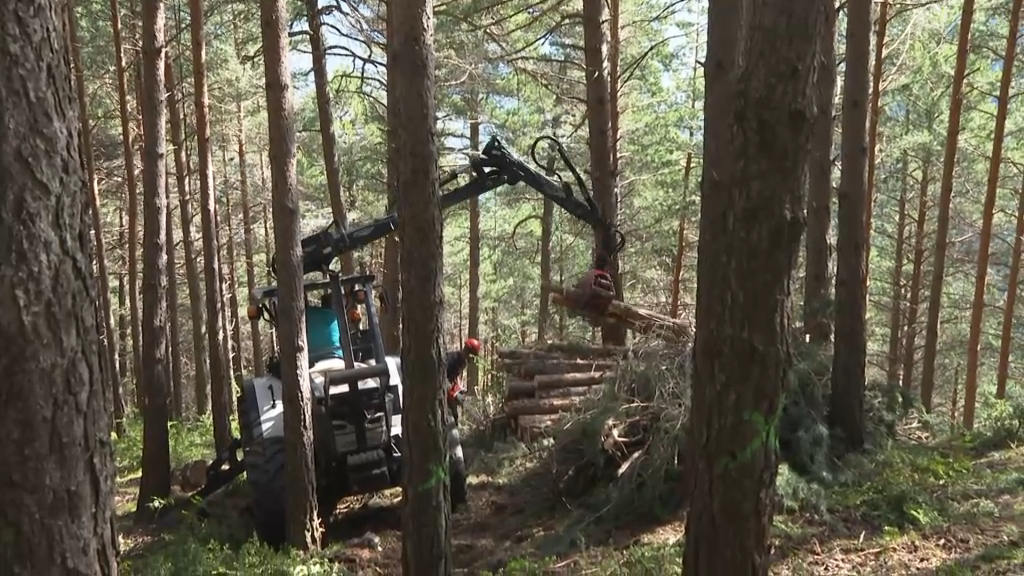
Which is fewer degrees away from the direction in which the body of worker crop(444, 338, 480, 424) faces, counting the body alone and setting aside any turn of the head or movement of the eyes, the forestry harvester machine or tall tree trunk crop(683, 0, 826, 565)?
the tall tree trunk

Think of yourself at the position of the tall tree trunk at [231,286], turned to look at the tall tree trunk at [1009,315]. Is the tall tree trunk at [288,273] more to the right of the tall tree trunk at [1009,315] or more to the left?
right

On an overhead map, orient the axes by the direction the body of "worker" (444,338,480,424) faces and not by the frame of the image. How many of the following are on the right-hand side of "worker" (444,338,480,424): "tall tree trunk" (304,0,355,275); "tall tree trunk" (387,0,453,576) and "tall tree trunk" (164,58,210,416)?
1

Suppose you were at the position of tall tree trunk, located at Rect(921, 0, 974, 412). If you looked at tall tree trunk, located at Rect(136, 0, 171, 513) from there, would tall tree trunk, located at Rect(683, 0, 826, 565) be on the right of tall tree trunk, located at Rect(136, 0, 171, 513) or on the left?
left

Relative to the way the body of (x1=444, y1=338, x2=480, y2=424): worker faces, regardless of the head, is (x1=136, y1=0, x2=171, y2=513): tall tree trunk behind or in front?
behind

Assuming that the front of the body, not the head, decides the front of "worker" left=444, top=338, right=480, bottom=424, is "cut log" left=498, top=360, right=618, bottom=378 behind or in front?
in front

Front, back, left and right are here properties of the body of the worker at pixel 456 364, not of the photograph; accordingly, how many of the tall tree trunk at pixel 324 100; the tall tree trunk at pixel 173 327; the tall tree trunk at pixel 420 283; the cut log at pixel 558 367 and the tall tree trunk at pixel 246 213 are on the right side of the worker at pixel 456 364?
1

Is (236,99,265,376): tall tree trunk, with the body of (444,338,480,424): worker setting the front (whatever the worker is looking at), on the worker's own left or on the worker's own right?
on the worker's own left

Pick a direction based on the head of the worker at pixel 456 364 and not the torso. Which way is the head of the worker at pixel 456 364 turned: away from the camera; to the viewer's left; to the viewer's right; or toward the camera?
to the viewer's right

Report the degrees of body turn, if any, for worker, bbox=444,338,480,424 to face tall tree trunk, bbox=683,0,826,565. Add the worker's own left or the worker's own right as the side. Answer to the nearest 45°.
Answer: approximately 90° to the worker's own right

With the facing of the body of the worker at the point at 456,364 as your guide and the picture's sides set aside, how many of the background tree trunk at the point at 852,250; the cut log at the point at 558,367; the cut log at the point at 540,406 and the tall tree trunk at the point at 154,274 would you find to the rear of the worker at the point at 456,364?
1

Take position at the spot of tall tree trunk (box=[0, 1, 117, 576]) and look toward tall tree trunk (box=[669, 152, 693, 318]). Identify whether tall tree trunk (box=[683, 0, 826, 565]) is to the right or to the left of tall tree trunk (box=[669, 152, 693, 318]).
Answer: right

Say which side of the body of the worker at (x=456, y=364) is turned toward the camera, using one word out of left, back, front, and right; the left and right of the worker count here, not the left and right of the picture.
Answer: right
